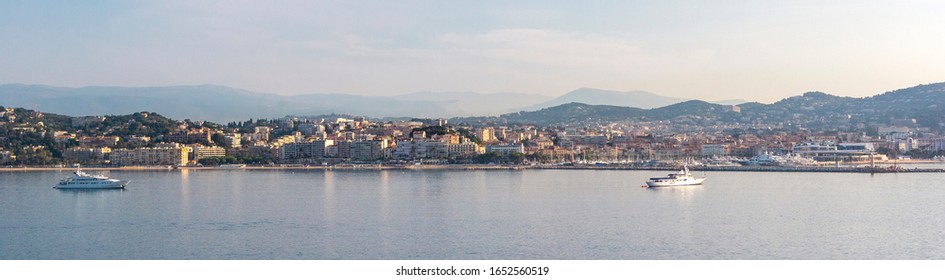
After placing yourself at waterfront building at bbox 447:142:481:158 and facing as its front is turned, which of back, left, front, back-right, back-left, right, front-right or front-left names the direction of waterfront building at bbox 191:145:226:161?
right

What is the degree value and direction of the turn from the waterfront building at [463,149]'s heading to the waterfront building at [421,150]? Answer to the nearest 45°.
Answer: approximately 90° to its right

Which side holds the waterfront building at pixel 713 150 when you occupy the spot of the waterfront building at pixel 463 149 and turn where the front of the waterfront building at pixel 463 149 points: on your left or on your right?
on your left

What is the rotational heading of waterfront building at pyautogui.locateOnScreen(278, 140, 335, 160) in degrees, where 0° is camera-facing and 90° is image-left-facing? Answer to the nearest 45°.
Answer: approximately 0°

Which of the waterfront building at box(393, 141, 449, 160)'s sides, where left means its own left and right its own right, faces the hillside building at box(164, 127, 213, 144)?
right

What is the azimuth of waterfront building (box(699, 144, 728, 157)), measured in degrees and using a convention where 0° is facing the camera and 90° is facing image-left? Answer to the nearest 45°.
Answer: approximately 0°
